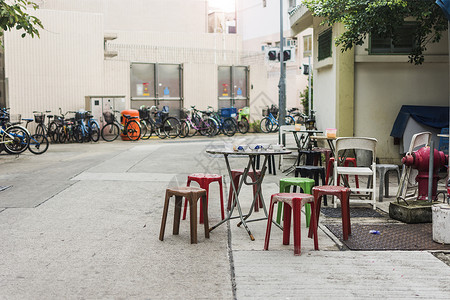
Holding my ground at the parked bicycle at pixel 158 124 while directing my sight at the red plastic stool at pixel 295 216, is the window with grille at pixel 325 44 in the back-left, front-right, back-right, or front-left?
front-left

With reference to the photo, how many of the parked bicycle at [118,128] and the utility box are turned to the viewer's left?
1

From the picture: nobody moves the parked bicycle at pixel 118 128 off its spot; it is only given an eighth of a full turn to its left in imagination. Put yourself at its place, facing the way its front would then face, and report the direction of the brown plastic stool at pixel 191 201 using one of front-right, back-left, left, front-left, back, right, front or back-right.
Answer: front-left

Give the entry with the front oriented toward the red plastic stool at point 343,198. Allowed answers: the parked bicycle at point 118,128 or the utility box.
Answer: the utility box

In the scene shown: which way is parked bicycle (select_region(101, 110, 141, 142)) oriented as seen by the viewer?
to the viewer's left

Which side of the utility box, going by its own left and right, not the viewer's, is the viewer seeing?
front

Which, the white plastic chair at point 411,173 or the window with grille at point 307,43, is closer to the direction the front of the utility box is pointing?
the white plastic chair

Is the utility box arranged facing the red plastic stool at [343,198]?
yes

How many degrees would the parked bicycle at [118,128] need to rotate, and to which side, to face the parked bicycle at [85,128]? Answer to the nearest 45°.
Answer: approximately 45° to its left

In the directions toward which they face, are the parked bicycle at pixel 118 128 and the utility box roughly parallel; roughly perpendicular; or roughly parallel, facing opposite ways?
roughly perpendicular

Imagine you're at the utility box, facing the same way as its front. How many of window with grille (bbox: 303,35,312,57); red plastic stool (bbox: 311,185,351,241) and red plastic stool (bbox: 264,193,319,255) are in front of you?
2

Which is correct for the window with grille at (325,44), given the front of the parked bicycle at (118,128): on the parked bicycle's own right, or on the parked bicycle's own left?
on the parked bicycle's own left
